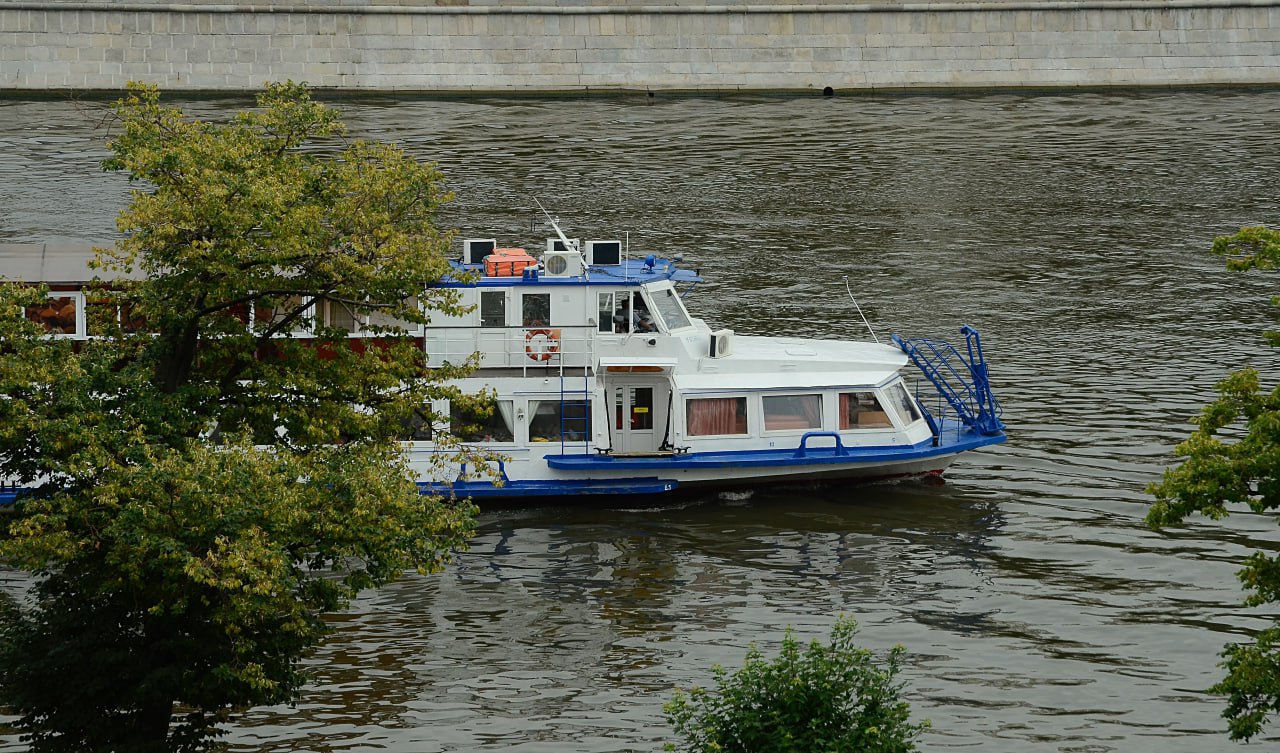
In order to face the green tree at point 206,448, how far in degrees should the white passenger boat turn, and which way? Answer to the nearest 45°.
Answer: approximately 135° to its right

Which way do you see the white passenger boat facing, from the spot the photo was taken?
facing to the right of the viewer

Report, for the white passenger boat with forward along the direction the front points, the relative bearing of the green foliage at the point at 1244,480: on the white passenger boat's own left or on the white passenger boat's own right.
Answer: on the white passenger boat's own right

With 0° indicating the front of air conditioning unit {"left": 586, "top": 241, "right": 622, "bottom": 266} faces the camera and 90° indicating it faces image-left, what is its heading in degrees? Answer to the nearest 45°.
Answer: approximately 0°
